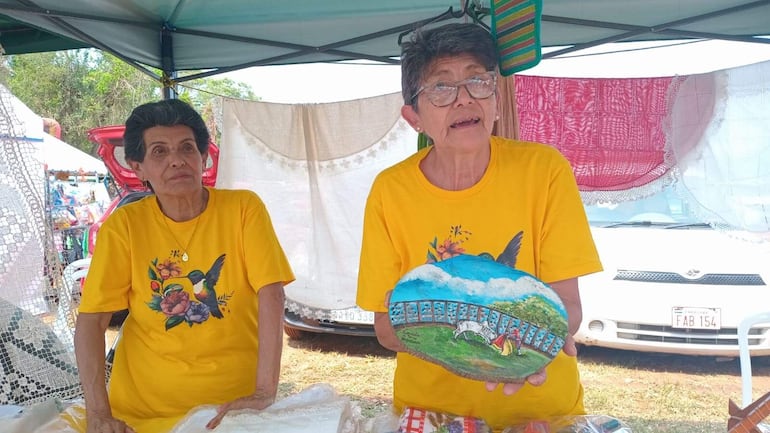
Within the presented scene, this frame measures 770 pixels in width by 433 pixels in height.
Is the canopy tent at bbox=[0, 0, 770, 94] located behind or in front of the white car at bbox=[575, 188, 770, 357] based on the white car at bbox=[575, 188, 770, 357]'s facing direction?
in front

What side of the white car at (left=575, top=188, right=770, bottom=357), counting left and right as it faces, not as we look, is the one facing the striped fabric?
front

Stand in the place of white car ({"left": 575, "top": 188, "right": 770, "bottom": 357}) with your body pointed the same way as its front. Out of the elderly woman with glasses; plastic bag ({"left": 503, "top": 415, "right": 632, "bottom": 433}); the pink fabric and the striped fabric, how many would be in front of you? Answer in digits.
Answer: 4

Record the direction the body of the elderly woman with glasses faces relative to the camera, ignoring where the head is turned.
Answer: toward the camera

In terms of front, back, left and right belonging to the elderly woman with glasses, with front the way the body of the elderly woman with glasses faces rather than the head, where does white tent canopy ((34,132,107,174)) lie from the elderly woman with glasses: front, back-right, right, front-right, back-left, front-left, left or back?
back-right

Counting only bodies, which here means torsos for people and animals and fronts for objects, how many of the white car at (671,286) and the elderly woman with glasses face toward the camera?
2

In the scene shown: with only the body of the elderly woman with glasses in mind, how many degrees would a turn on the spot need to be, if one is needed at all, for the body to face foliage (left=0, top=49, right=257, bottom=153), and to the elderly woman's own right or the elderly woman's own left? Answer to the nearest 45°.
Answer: approximately 135° to the elderly woman's own right

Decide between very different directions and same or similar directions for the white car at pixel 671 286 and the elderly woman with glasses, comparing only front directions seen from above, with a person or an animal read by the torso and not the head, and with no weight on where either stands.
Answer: same or similar directions

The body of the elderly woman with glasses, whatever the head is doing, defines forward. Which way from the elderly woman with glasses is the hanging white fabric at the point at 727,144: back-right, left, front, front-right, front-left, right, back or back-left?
back-left

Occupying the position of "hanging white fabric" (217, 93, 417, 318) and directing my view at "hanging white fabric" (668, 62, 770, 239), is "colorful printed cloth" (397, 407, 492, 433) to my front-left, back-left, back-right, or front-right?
front-right

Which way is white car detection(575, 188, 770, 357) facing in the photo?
toward the camera

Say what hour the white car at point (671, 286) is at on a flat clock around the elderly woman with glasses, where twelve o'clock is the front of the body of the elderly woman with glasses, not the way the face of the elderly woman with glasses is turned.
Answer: The white car is roughly at 7 o'clock from the elderly woman with glasses.

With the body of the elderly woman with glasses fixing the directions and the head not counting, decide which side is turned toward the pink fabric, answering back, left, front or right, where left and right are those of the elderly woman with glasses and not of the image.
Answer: back
